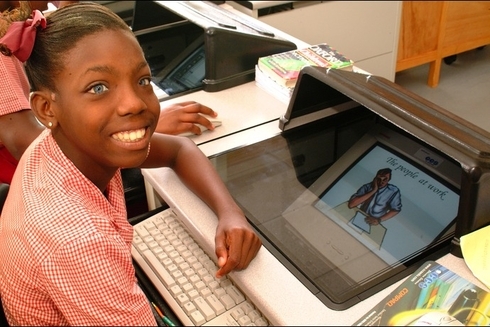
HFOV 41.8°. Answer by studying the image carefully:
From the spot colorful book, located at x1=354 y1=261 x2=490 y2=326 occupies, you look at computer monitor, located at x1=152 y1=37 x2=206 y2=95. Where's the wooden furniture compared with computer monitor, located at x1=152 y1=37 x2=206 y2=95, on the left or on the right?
right

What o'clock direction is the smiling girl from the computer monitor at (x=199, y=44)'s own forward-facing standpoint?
The smiling girl is roughly at 11 o'clock from the computer monitor.

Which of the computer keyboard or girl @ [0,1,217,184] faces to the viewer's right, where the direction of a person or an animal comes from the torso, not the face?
the girl

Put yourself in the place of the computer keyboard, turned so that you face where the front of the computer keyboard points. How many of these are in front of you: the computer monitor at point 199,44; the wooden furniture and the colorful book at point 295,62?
0

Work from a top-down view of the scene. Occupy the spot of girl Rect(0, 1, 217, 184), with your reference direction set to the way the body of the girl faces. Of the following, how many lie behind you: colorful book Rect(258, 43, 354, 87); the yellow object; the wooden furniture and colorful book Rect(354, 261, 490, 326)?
0

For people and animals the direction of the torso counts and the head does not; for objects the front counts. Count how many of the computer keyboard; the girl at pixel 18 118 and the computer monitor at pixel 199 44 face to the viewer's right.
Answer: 1

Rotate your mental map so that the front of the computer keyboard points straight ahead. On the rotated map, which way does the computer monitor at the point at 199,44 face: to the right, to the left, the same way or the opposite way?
the same way

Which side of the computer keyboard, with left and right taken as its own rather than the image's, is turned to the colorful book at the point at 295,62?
back

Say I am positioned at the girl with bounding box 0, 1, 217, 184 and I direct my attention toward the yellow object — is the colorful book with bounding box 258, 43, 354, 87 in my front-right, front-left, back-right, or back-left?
front-left

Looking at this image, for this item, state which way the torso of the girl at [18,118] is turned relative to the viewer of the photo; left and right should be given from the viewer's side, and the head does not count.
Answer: facing to the right of the viewer

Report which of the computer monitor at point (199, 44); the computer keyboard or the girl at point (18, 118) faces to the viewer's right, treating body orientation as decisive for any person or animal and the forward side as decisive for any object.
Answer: the girl

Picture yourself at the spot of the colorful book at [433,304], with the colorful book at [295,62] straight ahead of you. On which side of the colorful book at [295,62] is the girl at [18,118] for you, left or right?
left

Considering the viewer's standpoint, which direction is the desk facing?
facing the viewer and to the left of the viewer

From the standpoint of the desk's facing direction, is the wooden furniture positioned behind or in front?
behind

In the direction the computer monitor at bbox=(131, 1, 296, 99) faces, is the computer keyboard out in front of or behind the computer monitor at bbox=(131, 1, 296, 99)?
in front

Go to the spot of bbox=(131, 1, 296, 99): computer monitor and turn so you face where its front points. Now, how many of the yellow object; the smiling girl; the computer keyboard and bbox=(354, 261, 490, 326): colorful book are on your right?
0
